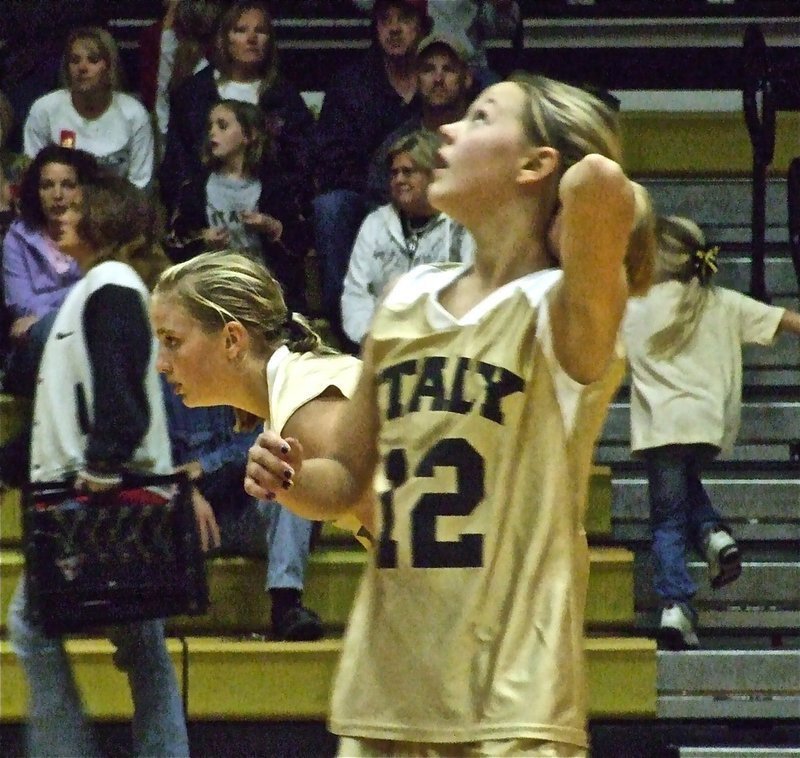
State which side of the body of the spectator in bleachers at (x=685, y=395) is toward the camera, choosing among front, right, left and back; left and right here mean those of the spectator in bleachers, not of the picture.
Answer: back

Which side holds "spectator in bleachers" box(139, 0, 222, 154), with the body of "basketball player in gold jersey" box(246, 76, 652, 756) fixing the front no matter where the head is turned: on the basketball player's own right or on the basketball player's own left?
on the basketball player's own right

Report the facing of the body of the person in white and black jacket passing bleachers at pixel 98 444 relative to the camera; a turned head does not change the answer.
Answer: to the viewer's left

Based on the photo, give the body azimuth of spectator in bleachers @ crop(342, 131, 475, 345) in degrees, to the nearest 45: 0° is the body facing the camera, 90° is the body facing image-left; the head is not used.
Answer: approximately 0°

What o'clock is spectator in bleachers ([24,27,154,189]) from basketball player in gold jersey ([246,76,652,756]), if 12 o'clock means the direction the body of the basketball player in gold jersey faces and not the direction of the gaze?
The spectator in bleachers is roughly at 4 o'clock from the basketball player in gold jersey.

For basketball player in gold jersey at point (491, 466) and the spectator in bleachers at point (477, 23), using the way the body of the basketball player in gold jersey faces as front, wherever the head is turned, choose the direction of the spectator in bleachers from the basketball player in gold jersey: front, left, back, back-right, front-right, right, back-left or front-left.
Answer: back-right

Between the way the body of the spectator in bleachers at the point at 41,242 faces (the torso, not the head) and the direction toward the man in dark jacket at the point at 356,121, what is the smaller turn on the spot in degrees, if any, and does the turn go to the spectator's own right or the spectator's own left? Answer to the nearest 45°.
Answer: approximately 90° to the spectator's own left

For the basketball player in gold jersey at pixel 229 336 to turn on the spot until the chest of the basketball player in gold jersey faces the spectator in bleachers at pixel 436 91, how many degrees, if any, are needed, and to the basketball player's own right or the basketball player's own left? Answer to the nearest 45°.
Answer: approximately 90° to the basketball player's own right

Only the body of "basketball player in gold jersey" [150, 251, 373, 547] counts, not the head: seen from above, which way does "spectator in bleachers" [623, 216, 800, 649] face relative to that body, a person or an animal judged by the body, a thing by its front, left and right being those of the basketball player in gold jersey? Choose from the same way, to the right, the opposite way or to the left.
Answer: to the right
